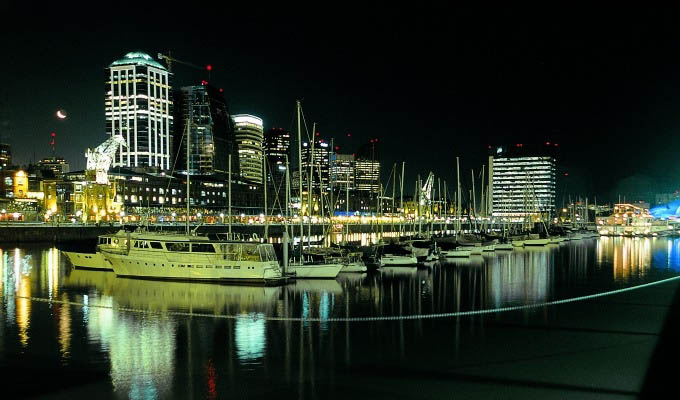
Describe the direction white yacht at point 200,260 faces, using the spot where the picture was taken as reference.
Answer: facing to the left of the viewer
